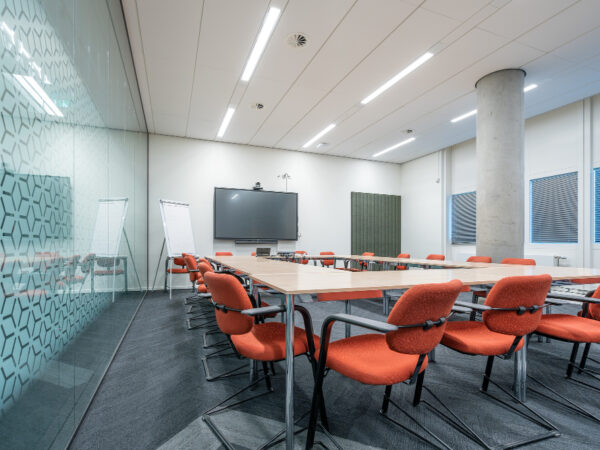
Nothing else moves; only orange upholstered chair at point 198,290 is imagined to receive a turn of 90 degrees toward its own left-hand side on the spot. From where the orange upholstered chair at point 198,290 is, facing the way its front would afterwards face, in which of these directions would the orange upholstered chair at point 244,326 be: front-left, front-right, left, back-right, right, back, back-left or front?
back

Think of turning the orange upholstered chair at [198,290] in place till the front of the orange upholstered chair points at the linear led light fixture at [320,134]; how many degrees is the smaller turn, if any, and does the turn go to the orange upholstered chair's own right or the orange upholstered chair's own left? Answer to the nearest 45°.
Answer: approximately 45° to the orange upholstered chair's own left

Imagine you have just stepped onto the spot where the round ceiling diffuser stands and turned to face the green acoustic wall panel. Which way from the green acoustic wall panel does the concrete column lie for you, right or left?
right

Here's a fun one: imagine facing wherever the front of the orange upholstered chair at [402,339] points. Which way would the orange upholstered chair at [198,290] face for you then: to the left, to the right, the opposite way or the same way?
to the right

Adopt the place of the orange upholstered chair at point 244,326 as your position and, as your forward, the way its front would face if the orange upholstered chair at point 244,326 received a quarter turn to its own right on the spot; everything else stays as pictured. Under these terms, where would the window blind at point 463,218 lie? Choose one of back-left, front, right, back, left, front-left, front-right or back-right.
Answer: left

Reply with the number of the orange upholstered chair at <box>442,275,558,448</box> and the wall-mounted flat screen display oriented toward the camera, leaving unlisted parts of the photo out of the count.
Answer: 1

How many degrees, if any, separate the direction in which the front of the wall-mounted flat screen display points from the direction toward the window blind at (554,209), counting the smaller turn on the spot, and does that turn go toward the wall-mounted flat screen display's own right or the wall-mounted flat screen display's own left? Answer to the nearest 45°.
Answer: approximately 45° to the wall-mounted flat screen display's own left

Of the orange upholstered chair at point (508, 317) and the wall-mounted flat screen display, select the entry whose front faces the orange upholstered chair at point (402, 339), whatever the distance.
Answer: the wall-mounted flat screen display

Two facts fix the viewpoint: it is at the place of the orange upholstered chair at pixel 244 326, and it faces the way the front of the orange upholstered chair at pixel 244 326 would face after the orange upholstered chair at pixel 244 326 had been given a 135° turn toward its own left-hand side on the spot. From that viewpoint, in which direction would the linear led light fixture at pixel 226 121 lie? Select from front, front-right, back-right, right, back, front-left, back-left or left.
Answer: right

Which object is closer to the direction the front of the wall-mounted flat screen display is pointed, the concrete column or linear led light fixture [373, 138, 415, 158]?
the concrete column

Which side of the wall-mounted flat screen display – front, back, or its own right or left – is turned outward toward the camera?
front

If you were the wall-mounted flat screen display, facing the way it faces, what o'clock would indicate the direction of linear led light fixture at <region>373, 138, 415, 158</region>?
The linear led light fixture is roughly at 9 o'clock from the wall-mounted flat screen display.

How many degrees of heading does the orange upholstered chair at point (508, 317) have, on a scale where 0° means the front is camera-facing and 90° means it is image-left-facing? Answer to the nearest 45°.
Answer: approximately 135°

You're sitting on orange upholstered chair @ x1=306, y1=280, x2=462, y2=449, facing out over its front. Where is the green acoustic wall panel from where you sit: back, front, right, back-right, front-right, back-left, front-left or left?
front-right

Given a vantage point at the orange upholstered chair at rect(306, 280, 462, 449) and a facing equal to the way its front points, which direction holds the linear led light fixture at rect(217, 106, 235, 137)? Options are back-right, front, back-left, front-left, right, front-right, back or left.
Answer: front

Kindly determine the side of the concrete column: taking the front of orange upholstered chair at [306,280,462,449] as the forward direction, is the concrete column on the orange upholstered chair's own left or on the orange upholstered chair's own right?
on the orange upholstered chair's own right
